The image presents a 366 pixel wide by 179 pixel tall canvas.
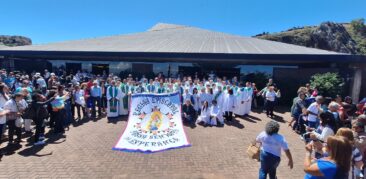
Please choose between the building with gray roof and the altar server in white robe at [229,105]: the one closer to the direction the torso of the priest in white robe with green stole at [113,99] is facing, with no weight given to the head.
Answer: the altar server in white robe

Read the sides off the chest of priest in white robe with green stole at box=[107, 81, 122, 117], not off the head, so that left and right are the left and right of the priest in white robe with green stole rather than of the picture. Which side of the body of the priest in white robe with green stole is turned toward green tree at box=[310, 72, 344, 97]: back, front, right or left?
left

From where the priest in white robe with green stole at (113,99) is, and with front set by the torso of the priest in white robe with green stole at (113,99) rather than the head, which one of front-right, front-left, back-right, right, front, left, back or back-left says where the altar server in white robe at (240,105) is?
left

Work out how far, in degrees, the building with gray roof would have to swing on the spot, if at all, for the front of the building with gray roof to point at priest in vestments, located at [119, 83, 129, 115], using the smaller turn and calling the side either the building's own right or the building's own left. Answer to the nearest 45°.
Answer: approximately 45° to the building's own right

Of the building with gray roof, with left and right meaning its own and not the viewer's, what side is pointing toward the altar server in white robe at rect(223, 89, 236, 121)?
front

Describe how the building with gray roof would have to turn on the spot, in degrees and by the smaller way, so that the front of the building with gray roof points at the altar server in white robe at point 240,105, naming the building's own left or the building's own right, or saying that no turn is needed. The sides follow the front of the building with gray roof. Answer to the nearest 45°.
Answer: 0° — it already faces them

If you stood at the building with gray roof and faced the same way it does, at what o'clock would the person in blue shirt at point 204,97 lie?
The person in blue shirt is roughly at 12 o'clock from the building with gray roof.

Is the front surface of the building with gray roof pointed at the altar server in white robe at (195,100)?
yes

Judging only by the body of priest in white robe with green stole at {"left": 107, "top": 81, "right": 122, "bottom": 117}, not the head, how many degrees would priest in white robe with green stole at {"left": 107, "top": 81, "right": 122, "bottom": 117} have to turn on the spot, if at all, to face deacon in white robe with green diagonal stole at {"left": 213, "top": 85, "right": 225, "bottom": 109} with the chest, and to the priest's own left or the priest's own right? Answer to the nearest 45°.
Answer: approximately 90° to the priest's own left

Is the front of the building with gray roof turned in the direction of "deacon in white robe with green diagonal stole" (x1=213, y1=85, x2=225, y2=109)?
yes

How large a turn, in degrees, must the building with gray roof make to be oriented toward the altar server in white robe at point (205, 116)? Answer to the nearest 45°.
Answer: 0° — it already faces them

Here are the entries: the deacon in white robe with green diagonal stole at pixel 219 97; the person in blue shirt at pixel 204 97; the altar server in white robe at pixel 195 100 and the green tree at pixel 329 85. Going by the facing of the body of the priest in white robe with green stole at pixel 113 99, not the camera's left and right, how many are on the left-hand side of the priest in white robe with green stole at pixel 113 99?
4

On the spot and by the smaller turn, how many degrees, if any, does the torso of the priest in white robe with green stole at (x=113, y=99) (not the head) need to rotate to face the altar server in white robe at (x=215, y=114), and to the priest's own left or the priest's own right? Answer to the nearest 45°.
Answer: approximately 45° to the priest's own left

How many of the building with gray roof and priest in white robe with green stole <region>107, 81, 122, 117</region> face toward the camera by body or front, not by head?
2
